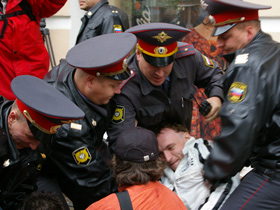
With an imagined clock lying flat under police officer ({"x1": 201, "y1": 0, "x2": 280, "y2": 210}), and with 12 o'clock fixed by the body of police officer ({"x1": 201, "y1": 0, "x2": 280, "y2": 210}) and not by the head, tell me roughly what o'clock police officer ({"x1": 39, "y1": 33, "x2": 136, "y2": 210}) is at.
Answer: police officer ({"x1": 39, "y1": 33, "x2": 136, "y2": 210}) is roughly at 12 o'clock from police officer ({"x1": 201, "y1": 0, "x2": 280, "y2": 210}).

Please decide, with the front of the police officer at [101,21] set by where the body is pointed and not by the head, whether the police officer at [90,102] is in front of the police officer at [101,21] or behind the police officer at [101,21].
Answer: in front

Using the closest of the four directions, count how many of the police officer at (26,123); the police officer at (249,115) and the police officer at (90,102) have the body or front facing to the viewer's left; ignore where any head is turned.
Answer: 1

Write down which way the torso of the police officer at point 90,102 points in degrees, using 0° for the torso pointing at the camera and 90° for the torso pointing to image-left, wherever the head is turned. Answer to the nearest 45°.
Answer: approximately 270°

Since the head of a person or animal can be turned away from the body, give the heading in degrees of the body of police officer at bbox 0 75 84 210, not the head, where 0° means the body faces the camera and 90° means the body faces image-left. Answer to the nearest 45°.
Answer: approximately 315°

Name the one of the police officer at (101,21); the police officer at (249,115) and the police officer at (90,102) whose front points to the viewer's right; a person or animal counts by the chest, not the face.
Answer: the police officer at (90,102)

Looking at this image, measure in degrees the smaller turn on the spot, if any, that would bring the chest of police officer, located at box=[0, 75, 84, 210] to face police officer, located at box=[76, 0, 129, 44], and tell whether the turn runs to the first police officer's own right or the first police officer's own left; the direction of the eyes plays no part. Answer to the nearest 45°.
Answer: approximately 90° to the first police officer's own left

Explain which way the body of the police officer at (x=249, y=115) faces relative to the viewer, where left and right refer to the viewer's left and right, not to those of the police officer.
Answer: facing to the left of the viewer

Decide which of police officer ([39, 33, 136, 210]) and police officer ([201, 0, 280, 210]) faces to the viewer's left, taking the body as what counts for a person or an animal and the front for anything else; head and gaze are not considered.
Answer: police officer ([201, 0, 280, 210])

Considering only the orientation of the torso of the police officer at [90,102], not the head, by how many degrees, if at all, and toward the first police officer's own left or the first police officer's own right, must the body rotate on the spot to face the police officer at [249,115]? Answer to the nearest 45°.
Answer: approximately 45° to the first police officer's own right
